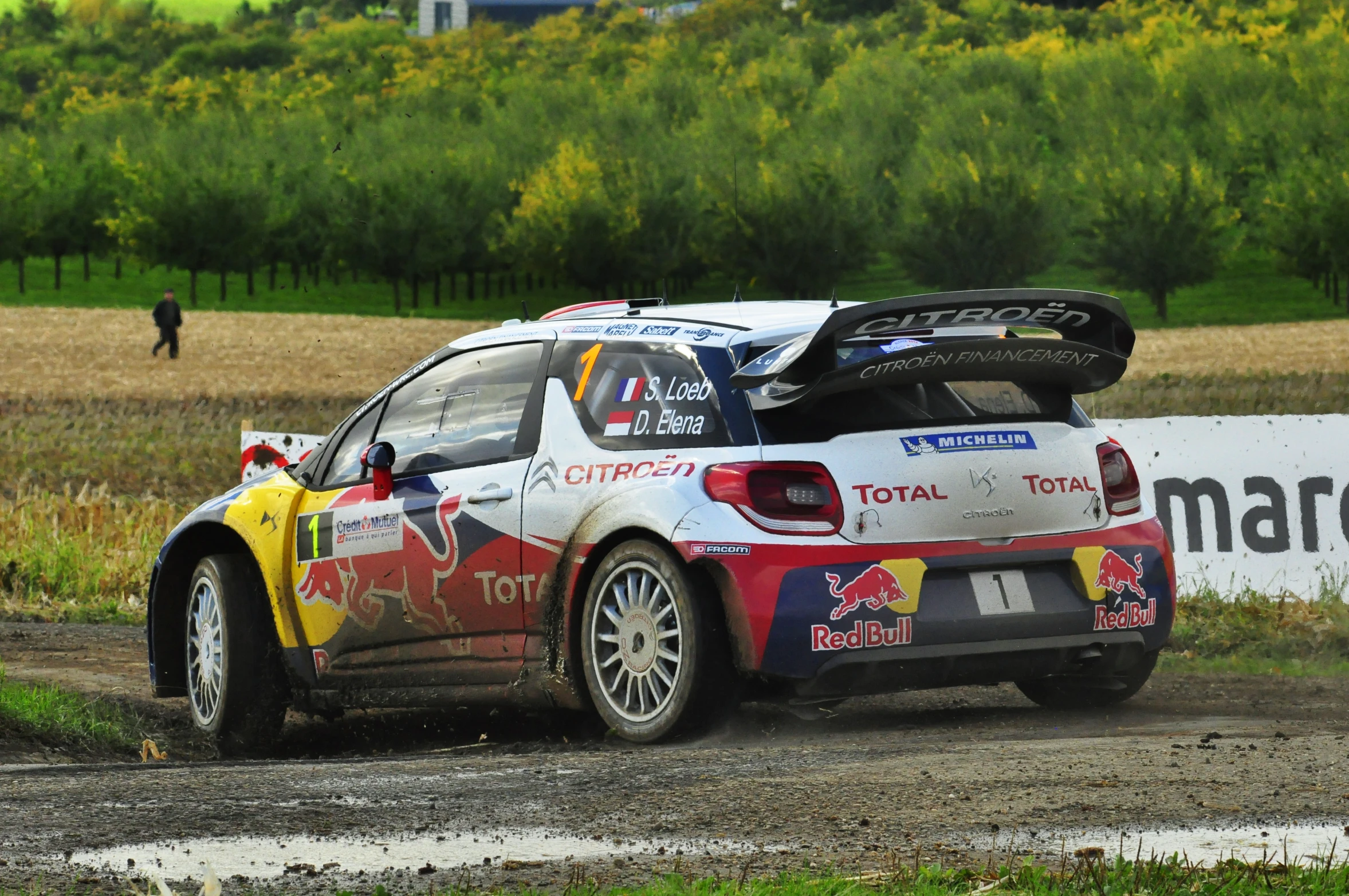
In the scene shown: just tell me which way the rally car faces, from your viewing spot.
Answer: facing away from the viewer and to the left of the viewer

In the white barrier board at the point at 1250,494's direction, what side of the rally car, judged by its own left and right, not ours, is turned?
right

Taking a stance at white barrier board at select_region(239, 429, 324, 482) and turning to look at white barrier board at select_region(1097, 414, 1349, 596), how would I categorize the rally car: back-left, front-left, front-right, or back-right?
front-right

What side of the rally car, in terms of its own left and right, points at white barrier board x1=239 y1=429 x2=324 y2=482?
front
